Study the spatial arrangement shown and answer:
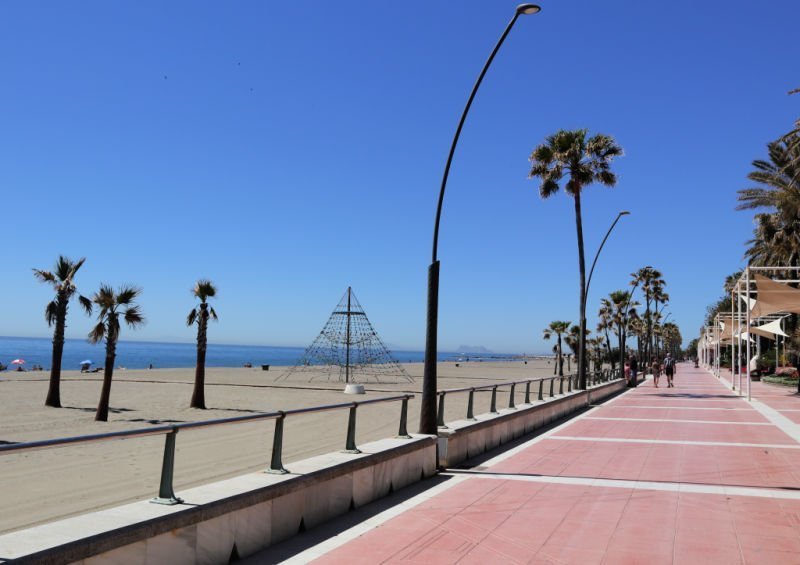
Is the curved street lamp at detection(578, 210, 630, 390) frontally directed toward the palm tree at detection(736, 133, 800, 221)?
no

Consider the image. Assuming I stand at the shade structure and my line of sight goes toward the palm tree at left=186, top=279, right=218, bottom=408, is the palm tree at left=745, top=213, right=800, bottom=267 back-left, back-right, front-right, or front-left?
back-right

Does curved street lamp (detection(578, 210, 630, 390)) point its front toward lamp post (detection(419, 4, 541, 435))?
no

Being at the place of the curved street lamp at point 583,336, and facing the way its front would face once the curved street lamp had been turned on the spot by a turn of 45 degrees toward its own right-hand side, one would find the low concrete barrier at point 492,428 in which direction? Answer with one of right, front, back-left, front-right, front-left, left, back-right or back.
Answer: front-right

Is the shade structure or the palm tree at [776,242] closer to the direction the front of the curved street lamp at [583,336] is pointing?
the shade structure

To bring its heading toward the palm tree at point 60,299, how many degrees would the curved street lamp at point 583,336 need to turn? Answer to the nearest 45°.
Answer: approximately 180°

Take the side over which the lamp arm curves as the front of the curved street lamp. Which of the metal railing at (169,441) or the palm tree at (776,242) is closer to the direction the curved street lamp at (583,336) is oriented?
the palm tree

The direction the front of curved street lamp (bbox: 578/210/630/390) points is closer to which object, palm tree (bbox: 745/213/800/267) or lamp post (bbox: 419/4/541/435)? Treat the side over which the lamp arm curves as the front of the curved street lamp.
the palm tree

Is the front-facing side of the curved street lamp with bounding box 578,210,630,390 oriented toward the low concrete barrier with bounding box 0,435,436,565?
no

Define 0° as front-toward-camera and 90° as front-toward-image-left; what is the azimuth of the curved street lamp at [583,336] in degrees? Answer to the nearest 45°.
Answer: approximately 270°

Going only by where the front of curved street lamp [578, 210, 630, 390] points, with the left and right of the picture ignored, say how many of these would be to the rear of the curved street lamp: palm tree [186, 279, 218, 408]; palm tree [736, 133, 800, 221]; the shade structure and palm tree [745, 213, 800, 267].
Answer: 1

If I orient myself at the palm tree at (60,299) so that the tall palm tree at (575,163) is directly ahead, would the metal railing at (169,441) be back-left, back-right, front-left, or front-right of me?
front-right

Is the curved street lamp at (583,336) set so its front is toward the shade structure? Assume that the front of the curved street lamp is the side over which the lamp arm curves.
yes
